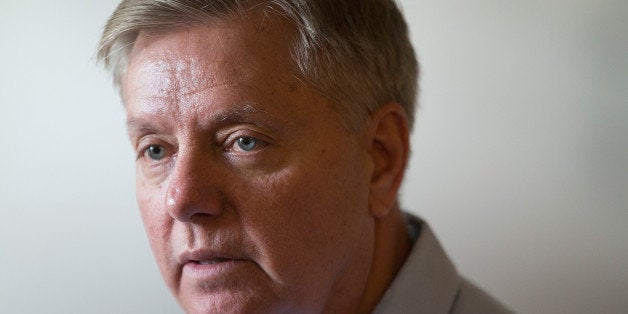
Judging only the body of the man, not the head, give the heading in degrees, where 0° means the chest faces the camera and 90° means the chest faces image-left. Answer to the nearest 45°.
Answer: approximately 45°

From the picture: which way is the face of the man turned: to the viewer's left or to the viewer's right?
to the viewer's left
